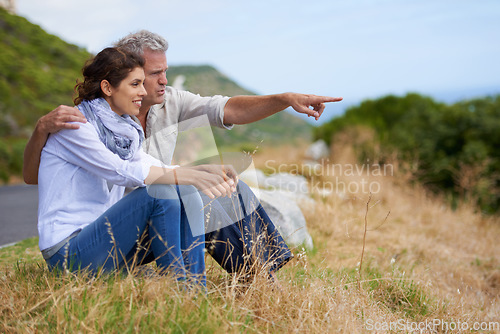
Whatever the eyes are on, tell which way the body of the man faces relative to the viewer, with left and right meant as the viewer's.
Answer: facing the viewer and to the right of the viewer

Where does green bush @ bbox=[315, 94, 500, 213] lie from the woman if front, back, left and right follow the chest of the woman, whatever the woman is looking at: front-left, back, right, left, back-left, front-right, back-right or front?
front-left

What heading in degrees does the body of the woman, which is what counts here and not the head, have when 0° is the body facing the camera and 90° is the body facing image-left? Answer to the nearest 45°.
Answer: approximately 270°

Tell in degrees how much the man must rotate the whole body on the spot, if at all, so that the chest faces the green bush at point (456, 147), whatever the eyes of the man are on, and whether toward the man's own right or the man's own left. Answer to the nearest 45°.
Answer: approximately 90° to the man's own left
